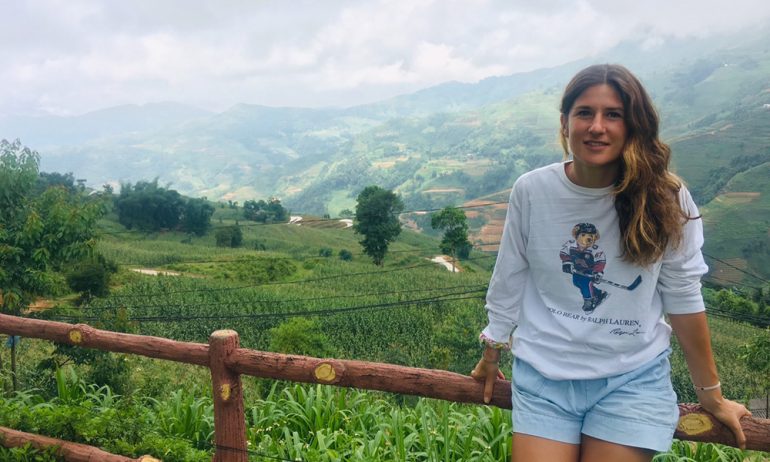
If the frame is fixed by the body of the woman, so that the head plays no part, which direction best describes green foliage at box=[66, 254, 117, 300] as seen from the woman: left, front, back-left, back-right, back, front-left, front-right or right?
back-right

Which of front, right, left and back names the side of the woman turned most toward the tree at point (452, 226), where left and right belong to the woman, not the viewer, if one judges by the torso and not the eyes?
back

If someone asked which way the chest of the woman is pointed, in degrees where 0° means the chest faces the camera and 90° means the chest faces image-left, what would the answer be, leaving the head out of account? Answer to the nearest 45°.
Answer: approximately 0°

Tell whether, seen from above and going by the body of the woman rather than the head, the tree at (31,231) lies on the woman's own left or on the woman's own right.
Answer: on the woman's own right

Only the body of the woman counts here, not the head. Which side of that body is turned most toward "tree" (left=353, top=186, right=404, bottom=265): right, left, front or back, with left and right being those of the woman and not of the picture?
back
